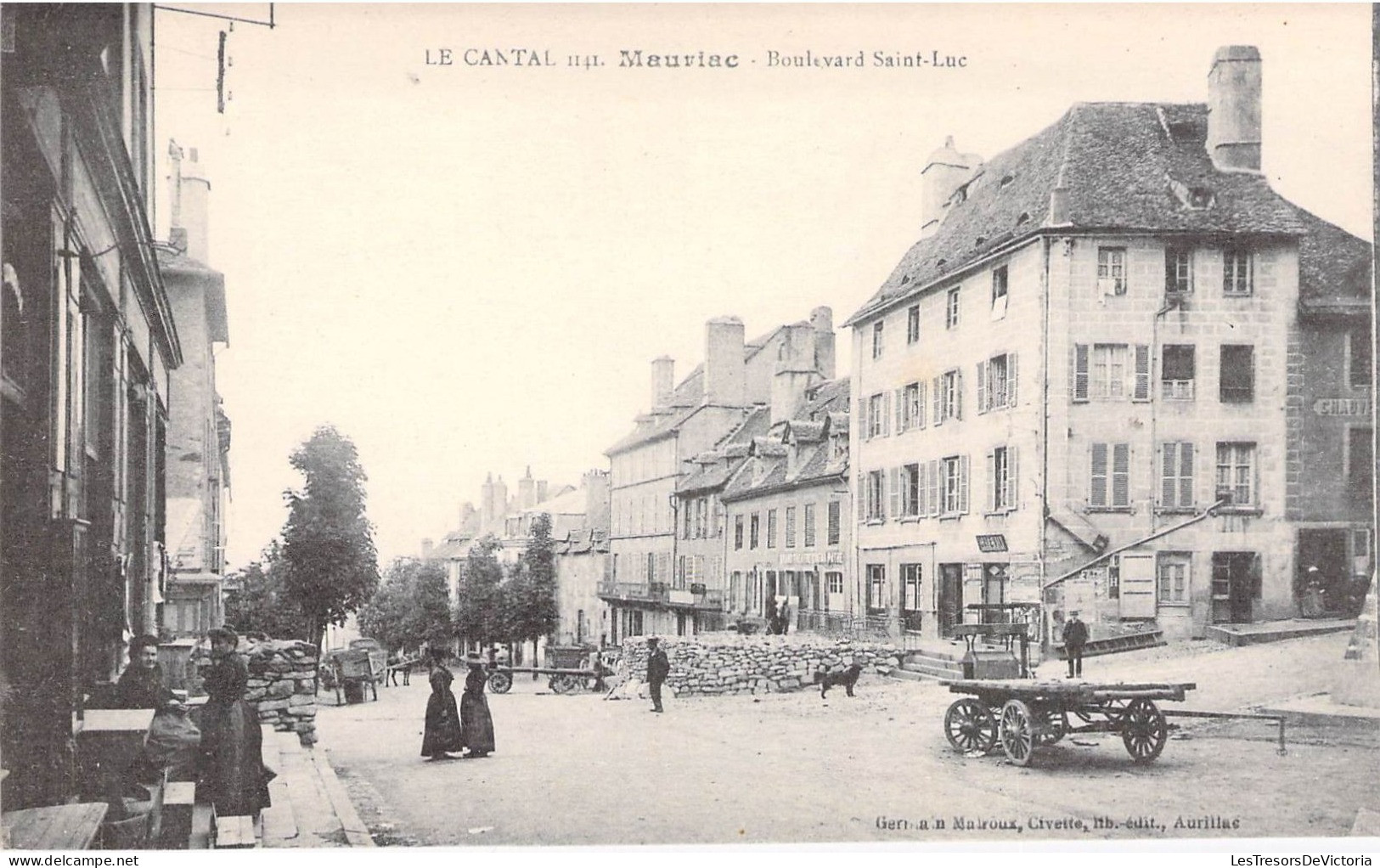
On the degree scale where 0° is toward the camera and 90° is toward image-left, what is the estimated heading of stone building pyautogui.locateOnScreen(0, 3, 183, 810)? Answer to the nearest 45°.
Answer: approximately 270°

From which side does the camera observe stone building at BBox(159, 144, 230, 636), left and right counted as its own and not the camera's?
right

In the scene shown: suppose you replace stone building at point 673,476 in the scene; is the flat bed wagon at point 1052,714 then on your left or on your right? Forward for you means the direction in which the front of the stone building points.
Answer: on your left

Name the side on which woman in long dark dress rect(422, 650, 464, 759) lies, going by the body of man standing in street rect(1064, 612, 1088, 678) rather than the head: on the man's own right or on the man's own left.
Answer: on the man's own right
